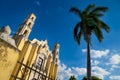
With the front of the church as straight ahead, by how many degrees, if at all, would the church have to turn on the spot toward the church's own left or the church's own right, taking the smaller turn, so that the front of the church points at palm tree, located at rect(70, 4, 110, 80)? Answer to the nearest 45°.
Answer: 0° — it already faces it

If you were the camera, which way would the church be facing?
facing the viewer and to the right of the viewer
